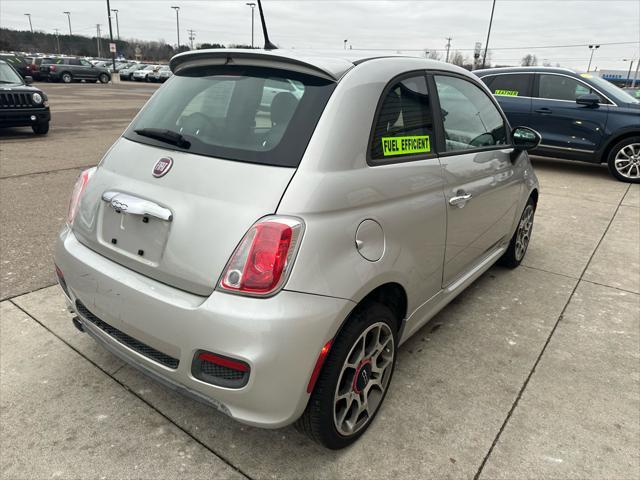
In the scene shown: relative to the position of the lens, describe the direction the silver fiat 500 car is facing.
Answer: facing away from the viewer and to the right of the viewer

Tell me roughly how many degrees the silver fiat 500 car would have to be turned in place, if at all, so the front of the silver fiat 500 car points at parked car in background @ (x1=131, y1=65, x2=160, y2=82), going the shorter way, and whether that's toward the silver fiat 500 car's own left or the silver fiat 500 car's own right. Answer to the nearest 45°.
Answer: approximately 45° to the silver fiat 500 car's own left

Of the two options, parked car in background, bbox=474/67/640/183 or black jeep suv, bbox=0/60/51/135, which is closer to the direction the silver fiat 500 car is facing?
the parked car in background

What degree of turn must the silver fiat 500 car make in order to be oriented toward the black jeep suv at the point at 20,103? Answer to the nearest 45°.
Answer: approximately 90° to its left

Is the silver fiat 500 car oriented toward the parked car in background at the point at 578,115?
yes

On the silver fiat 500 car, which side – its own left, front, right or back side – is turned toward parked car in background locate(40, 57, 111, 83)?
left
